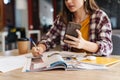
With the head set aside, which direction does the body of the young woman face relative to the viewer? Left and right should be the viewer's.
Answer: facing the viewer and to the left of the viewer

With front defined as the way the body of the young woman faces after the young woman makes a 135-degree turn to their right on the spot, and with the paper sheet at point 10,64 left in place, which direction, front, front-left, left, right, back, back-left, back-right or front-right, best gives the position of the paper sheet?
back-left
